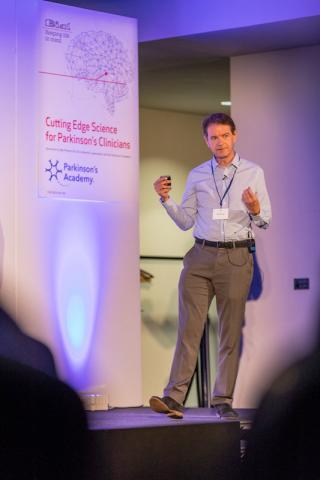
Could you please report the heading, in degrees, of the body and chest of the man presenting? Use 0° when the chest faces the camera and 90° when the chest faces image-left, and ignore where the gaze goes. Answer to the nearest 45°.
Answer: approximately 0°
